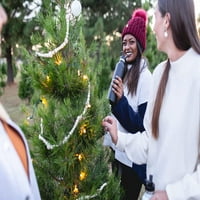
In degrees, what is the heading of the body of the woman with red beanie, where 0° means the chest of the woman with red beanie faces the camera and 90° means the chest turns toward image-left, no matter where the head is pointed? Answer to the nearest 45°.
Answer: approximately 45°

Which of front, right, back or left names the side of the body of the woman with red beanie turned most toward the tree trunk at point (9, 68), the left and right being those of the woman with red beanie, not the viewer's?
right

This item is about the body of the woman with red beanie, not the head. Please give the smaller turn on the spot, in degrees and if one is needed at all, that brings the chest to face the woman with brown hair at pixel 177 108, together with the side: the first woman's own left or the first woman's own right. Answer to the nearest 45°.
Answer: approximately 45° to the first woman's own left

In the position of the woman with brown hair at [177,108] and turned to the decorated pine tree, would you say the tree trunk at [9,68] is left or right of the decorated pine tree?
right

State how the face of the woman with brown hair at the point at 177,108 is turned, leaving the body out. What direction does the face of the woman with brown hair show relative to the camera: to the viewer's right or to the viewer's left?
to the viewer's left

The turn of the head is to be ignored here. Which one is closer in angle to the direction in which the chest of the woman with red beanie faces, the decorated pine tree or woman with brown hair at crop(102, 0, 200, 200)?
the decorated pine tree

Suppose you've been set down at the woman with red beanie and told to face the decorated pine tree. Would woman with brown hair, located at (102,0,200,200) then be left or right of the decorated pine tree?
left
